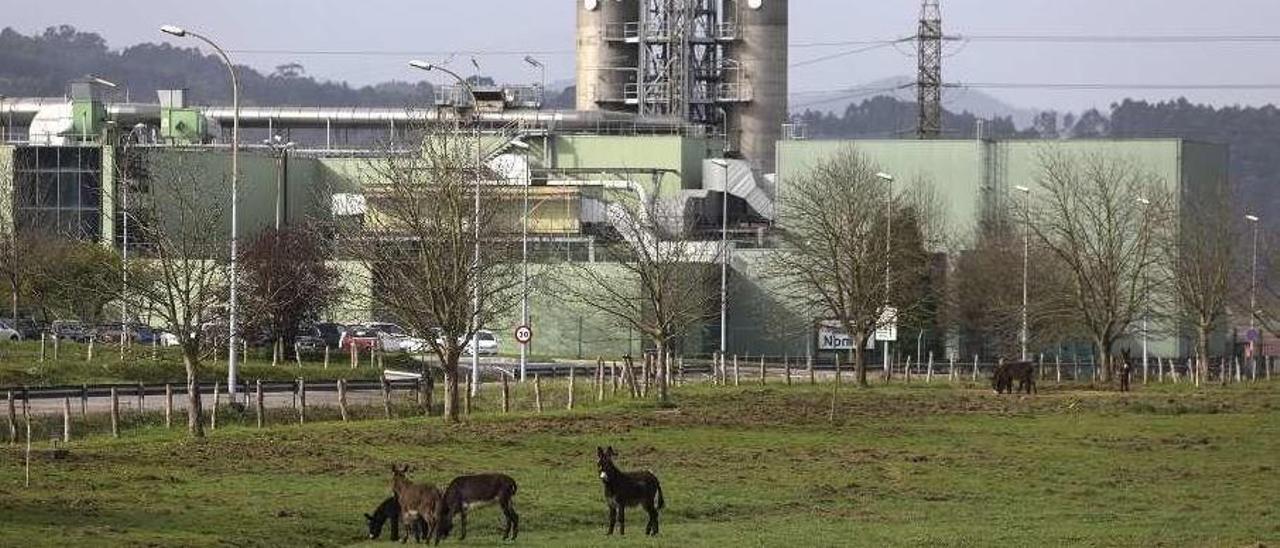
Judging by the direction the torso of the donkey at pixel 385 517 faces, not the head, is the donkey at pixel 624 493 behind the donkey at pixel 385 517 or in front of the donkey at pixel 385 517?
behind

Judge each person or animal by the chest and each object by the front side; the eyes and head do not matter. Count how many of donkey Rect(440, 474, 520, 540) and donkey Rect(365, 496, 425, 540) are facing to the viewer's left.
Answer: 2

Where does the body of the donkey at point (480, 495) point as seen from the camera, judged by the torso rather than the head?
to the viewer's left

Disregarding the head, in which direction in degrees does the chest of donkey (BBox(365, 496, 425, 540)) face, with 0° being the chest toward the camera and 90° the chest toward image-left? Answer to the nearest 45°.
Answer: approximately 90°

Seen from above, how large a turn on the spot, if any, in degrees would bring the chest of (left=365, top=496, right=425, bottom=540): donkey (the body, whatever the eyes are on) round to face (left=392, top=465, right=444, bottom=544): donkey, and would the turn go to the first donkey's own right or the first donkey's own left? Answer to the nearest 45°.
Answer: approximately 135° to the first donkey's own left
